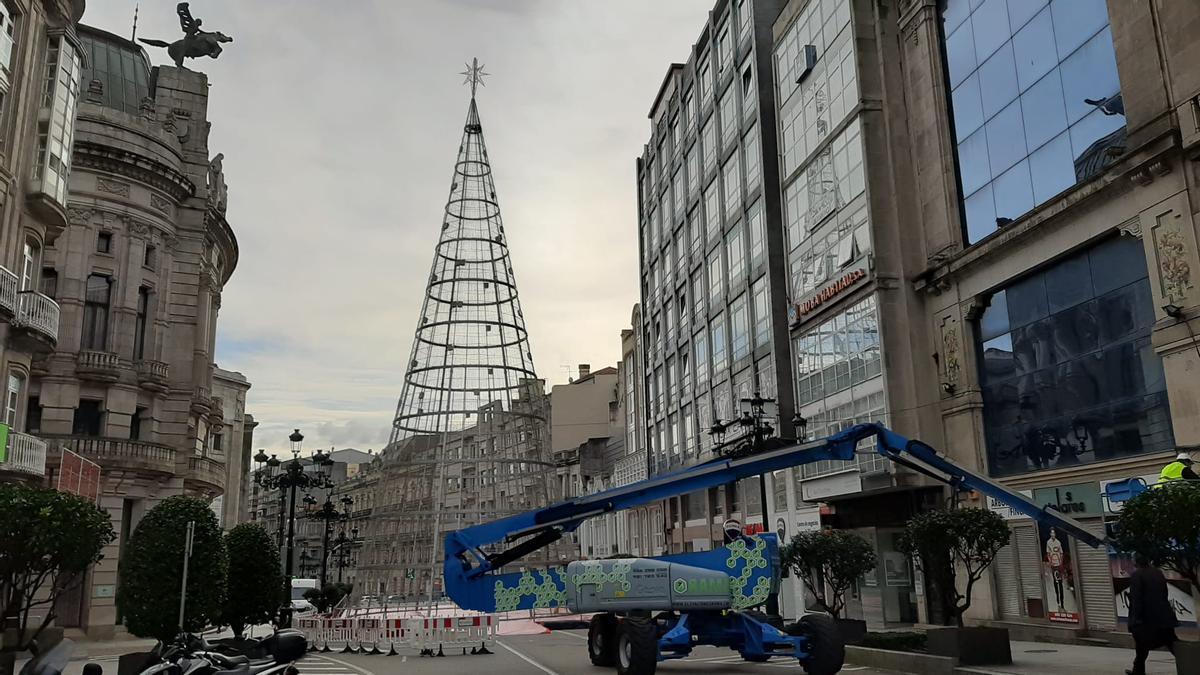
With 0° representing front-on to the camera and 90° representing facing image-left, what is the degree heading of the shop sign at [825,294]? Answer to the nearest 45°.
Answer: approximately 45°

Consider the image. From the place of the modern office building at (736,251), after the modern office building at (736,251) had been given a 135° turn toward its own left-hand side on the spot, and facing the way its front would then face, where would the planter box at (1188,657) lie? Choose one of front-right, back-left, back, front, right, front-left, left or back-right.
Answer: right

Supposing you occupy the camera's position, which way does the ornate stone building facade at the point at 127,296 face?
facing the viewer and to the right of the viewer

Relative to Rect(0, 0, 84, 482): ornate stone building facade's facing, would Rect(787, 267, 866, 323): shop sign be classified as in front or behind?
in front

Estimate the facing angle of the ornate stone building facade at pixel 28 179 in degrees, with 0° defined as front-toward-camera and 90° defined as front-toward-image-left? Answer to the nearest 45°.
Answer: approximately 315°

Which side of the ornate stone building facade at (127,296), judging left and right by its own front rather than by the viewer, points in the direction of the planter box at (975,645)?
front

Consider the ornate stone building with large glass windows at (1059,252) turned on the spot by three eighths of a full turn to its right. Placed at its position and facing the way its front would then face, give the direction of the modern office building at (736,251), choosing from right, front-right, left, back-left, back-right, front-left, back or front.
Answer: front-left

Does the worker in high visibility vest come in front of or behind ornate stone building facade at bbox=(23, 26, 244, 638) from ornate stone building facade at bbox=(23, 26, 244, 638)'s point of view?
in front

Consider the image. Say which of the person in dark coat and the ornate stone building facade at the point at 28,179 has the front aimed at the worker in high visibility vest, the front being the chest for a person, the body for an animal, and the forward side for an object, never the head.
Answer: the ornate stone building facade

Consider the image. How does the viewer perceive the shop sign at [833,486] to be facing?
facing the viewer and to the left of the viewer
